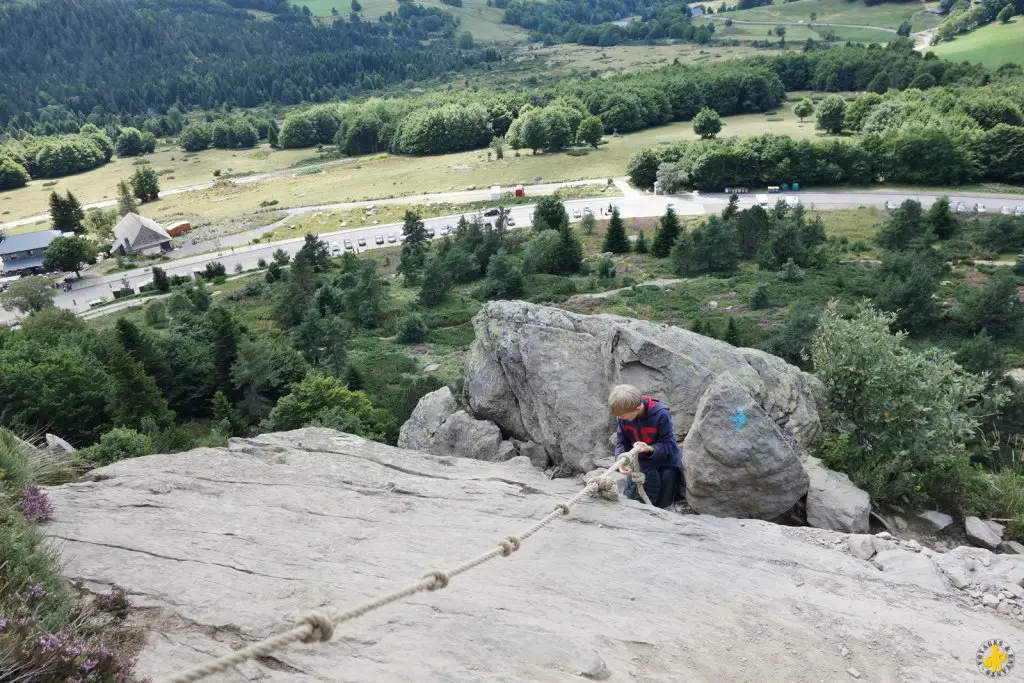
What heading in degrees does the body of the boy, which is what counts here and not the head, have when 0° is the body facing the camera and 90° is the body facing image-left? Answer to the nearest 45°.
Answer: approximately 45°

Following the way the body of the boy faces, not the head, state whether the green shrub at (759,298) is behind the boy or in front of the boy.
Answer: behind

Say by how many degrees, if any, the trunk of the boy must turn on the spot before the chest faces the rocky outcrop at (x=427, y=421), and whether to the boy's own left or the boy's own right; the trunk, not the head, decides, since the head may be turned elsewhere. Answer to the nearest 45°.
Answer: approximately 90° to the boy's own right

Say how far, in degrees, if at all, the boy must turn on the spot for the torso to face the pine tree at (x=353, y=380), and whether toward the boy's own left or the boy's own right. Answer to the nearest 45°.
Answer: approximately 90° to the boy's own right

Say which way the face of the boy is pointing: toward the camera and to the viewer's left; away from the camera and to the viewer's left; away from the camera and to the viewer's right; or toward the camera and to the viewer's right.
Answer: toward the camera and to the viewer's left

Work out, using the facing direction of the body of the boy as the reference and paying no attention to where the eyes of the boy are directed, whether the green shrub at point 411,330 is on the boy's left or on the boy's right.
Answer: on the boy's right
